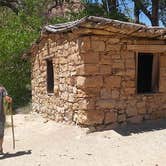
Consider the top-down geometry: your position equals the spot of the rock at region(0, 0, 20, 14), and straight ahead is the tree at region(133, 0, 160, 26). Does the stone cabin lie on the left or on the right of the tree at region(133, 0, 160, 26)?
right
